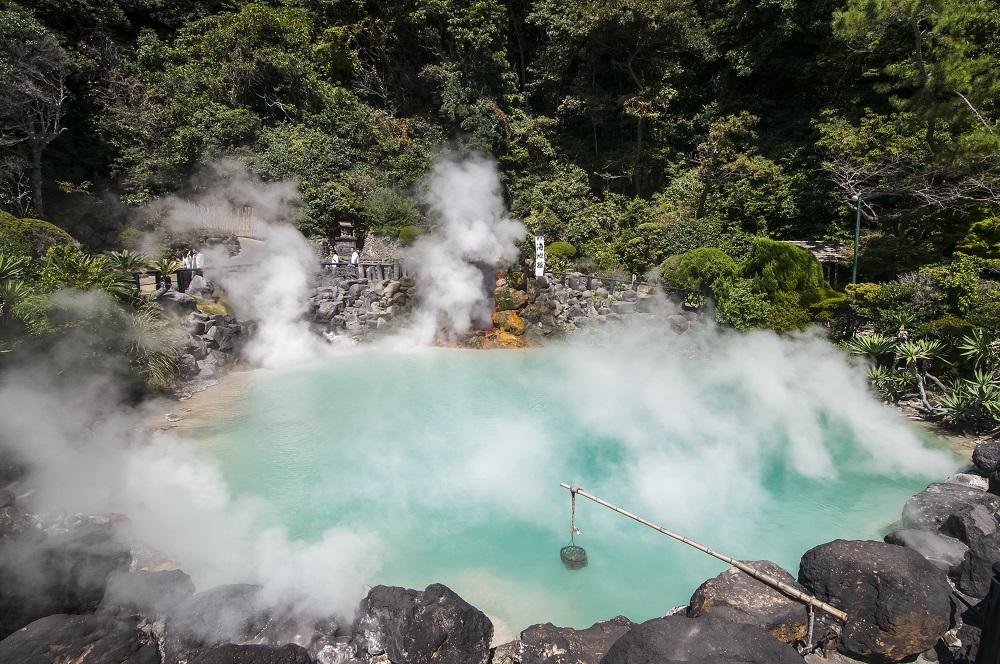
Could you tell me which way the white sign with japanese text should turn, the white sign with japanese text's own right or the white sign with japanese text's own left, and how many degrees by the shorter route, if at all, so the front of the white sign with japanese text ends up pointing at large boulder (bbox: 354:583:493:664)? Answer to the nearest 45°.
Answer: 0° — it already faces it

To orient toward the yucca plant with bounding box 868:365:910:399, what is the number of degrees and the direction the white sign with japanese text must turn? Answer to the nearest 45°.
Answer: approximately 45° to its left

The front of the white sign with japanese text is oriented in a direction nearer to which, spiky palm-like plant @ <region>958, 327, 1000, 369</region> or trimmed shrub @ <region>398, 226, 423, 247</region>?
the spiky palm-like plant

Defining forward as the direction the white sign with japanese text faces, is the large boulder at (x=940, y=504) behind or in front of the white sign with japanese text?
in front

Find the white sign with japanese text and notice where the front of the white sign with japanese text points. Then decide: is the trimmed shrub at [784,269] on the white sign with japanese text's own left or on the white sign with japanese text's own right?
on the white sign with japanese text's own left

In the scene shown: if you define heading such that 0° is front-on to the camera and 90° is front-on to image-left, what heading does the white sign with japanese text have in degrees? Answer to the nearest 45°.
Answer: approximately 0°

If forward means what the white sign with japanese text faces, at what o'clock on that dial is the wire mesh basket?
The wire mesh basket is roughly at 12 o'clock from the white sign with japanese text.

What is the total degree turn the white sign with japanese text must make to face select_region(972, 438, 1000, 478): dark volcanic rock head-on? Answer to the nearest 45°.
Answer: approximately 45° to its left

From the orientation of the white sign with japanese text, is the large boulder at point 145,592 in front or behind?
in front

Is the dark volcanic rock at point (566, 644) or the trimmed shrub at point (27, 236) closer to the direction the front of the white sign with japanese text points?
the dark volcanic rock

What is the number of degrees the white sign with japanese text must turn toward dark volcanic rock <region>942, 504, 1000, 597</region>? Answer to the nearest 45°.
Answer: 0° — it already faces it

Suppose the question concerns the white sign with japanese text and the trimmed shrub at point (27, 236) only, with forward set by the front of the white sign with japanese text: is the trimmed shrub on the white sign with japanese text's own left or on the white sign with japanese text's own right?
on the white sign with japanese text's own right
